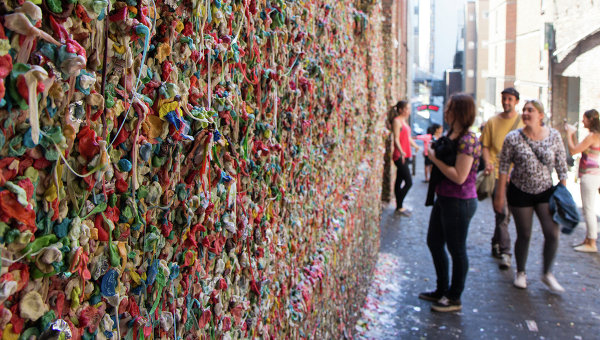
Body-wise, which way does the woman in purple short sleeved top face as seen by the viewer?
to the viewer's left

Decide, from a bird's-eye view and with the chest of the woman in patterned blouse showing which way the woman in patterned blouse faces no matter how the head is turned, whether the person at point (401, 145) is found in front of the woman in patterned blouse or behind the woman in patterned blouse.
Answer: behind

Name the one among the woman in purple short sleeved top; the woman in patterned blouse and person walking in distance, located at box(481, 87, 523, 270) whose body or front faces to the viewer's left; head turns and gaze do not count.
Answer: the woman in purple short sleeved top

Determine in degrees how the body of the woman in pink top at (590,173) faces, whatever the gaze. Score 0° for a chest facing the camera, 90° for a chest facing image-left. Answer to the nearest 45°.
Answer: approximately 90°

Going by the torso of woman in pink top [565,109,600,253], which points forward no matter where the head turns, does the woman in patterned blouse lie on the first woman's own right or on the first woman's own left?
on the first woman's own left

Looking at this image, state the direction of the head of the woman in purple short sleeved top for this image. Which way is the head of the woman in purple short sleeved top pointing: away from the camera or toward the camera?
away from the camera

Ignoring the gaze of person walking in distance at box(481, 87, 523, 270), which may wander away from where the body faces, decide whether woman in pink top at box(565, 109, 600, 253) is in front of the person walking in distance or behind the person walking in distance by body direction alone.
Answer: behind

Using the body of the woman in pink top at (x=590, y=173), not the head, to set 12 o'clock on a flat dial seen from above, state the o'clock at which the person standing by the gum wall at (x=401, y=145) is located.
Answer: The person standing by the gum wall is roughly at 1 o'clock from the woman in pink top.
